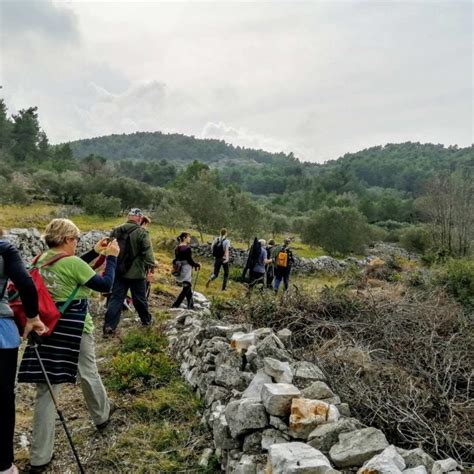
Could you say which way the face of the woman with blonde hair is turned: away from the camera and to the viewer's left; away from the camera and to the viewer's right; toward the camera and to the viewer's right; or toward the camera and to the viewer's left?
away from the camera and to the viewer's right

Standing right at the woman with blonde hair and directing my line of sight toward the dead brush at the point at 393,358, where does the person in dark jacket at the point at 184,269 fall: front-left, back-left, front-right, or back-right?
front-left

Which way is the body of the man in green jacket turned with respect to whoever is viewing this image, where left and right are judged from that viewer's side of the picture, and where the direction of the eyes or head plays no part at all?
facing away from the viewer and to the right of the viewer

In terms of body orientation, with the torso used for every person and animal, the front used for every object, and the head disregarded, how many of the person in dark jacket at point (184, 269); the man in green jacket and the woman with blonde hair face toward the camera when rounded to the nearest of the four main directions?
0

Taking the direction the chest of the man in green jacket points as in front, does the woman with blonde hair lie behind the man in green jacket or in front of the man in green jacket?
behind

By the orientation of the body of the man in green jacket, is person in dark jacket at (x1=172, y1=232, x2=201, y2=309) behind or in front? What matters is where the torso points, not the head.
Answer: in front

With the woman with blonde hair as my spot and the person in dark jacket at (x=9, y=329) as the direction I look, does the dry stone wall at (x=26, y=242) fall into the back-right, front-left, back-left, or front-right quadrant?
back-right

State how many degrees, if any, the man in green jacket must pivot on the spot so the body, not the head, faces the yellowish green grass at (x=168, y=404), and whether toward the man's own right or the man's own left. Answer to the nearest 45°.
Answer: approximately 135° to the man's own right

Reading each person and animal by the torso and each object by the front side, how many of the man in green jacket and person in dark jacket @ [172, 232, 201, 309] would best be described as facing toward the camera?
0

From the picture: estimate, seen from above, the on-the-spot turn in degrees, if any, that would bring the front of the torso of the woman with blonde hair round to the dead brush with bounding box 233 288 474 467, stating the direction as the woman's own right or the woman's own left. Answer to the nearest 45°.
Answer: approximately 45° to the woman's own right

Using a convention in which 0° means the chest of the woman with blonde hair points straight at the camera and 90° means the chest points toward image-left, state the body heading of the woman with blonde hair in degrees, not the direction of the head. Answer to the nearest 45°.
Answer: approximately 225°

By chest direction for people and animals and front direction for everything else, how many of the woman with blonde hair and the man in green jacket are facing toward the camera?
0
